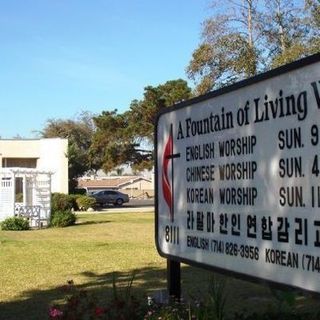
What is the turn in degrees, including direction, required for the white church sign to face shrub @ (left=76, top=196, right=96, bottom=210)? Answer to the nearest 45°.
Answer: approximately 135° to its right

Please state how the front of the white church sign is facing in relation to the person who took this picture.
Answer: facing the viewer and to the left of the viewer

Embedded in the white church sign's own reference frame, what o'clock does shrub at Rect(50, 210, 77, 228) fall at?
The shrub is roughly at 4 o'clock from the white church sign.

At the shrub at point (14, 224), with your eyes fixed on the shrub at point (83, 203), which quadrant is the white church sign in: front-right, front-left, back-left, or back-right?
back-right

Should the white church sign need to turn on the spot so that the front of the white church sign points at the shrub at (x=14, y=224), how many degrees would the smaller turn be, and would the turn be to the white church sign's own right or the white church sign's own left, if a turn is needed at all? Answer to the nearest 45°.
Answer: approximately 90° to the white church sign's own right

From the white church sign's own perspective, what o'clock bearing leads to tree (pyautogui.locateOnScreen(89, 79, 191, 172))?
The tree is roughly at 4 o'clock from the white church sign.

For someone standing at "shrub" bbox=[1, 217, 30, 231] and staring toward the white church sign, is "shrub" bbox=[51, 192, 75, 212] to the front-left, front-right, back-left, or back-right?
back-left

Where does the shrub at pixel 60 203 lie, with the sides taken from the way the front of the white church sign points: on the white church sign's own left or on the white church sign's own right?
on the white church sign's own right
